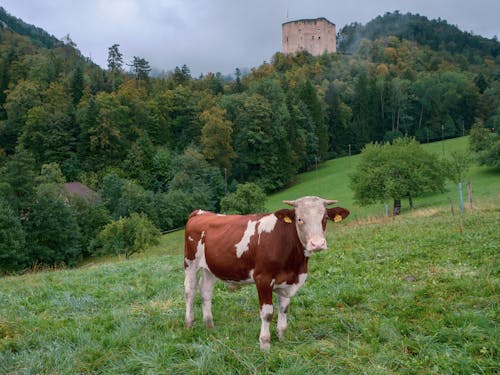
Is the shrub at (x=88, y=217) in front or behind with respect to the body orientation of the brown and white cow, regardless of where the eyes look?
behind

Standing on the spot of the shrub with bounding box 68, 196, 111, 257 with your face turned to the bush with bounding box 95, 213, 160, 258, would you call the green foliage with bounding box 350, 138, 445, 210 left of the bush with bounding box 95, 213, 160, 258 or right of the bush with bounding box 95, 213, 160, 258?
left

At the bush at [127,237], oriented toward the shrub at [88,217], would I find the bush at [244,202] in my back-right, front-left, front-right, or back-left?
front-right

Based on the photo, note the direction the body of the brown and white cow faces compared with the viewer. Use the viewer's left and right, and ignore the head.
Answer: facing the viewer and to the right of the viewer

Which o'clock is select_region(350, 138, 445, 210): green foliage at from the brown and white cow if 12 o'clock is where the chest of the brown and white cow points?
The green foliage is roughly at 8 o'clock from the brown and white cow.

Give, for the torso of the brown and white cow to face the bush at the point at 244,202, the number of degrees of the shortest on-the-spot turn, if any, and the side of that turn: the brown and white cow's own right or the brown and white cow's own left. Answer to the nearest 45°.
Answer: approximately 135° to the brown and white cow's own left

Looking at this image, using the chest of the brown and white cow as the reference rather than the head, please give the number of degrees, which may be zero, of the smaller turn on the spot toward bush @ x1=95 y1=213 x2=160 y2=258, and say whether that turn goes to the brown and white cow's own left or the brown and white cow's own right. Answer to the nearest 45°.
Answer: approximately 135° to the brown and white cow's own left
